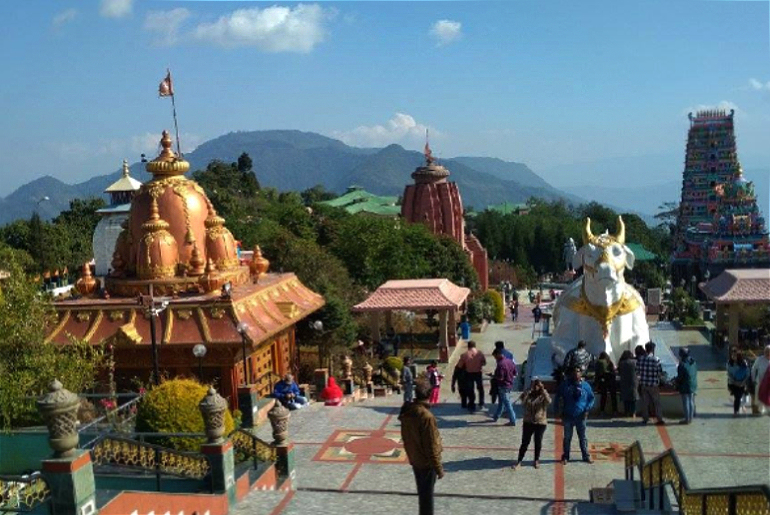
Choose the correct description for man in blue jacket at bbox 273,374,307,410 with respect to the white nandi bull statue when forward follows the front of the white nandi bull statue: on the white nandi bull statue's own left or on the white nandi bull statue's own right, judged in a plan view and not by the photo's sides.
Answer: on the white nandi bull statue's own right

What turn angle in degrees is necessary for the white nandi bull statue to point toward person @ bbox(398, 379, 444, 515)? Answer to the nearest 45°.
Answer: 0° — it already faces them

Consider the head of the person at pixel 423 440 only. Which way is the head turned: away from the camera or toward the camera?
away from the camera

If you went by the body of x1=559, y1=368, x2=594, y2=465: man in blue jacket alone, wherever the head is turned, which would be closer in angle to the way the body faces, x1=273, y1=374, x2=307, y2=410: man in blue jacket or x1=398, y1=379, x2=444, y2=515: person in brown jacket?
the person in brown jacket

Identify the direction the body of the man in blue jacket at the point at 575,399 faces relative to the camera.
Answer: toward the camera

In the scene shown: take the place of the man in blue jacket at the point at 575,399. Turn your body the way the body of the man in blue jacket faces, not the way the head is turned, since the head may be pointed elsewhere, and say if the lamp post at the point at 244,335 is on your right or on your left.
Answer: on your right
